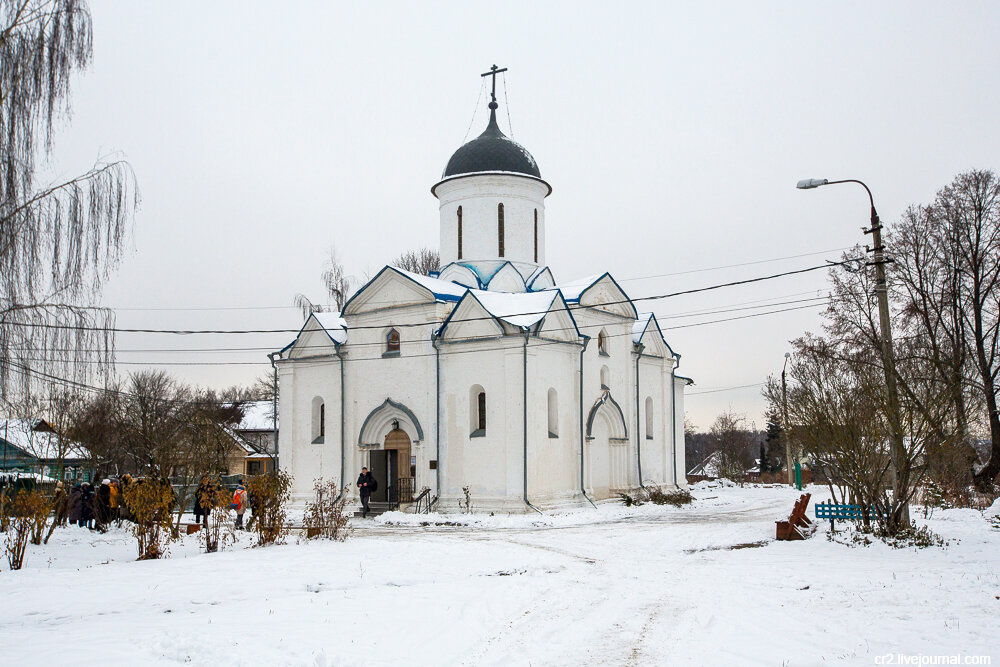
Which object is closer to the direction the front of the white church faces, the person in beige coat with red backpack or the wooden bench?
the person in beige coat with red backpack

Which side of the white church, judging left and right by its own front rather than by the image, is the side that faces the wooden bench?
left

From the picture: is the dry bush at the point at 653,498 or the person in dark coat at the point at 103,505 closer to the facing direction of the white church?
the person in dark coat

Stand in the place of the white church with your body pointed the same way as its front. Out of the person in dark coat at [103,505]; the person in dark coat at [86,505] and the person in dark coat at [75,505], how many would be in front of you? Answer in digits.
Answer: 3

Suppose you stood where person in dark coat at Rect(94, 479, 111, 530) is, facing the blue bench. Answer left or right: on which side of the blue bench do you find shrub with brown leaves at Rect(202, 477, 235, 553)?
right

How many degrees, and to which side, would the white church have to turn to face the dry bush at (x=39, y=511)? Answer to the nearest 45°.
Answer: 0° — it already faces it

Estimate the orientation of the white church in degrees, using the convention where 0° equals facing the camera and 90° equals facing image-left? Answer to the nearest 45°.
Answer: approximately 45°
